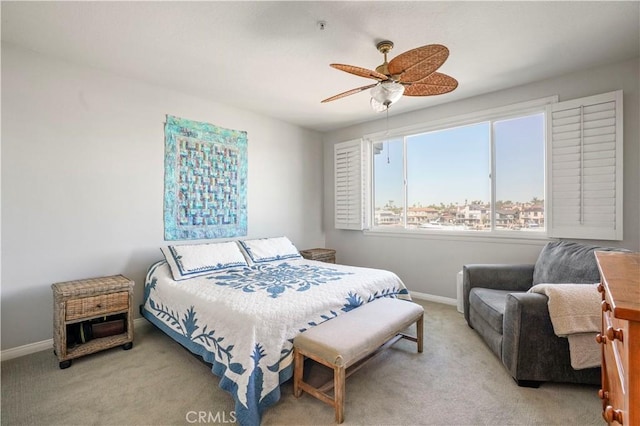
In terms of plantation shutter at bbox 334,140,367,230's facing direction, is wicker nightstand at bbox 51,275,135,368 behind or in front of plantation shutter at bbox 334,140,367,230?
in front

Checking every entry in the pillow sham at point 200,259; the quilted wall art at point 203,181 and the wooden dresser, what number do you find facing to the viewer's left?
1

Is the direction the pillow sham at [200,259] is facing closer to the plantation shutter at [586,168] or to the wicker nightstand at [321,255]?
the plantation shutter

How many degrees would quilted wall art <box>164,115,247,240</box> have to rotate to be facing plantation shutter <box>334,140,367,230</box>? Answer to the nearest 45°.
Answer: approximately 45° to its left

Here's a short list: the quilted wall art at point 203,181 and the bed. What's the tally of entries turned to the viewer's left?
0

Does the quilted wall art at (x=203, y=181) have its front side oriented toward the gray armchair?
yes

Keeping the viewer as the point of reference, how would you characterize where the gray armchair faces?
facing the viewer and to the left of the viewer

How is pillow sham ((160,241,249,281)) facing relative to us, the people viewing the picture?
facing the viewer and to the right of the viewer

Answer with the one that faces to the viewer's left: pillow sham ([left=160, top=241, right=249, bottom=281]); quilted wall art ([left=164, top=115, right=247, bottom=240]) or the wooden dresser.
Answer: the wooden dresser

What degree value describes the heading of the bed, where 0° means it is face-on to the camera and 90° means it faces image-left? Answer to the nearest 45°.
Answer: approximately 315°

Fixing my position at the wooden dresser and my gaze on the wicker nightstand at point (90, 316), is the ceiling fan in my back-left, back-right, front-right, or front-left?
front-right

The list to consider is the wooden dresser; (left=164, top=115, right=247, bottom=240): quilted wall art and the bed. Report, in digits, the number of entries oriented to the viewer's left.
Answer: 1

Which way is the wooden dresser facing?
to the viewer's left

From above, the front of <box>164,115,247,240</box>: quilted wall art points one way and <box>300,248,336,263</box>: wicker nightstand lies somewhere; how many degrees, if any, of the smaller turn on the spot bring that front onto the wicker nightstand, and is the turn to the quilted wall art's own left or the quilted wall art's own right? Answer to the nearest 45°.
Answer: approximately 45° to the quilted wall art's own left

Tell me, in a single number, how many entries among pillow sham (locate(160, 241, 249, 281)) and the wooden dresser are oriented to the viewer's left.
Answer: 1

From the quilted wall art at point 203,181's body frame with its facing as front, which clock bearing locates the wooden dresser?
The wooden dresser is roughly at 1 o'clock from the quilted wall art.
